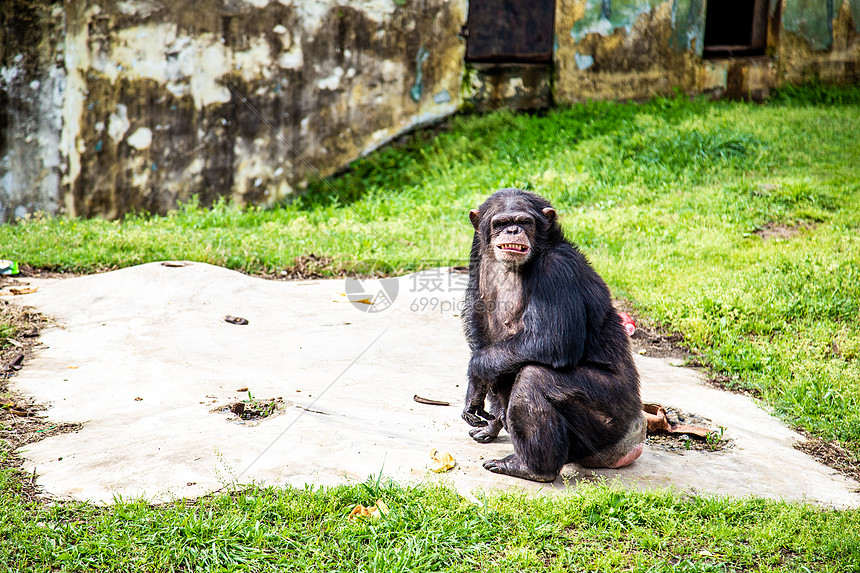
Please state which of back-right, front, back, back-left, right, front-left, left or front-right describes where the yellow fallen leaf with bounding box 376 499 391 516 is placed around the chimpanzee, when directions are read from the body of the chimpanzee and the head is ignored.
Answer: front

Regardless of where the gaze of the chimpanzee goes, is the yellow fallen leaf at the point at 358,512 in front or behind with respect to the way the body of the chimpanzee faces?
in front

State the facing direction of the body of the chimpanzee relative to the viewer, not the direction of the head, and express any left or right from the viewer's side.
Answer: facing the viewer and to the left of the viewer

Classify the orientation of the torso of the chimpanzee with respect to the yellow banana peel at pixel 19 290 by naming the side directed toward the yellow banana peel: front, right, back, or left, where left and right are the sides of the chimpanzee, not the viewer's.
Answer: right

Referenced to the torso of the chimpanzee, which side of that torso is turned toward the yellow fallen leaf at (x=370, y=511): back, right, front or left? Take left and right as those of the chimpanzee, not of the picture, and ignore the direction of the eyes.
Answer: front
